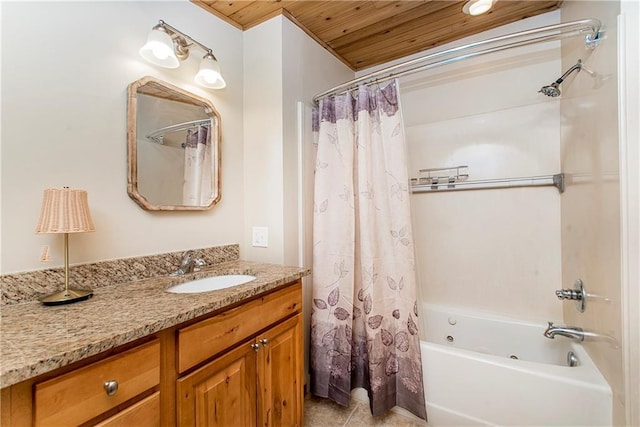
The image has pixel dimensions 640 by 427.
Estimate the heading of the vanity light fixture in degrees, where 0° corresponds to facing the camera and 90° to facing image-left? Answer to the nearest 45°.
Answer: approximately 315°

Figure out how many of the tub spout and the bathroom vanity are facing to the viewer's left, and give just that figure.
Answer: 1

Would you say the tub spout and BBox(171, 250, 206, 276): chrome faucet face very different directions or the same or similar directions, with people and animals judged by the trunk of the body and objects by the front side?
very different directions

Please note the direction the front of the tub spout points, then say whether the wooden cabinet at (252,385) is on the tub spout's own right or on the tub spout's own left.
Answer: on the tub spout's own left

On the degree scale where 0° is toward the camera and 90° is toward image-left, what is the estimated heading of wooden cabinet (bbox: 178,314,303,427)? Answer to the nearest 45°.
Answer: approximately 315°

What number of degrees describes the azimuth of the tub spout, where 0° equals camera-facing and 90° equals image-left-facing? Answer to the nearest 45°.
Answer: approximately 90°
